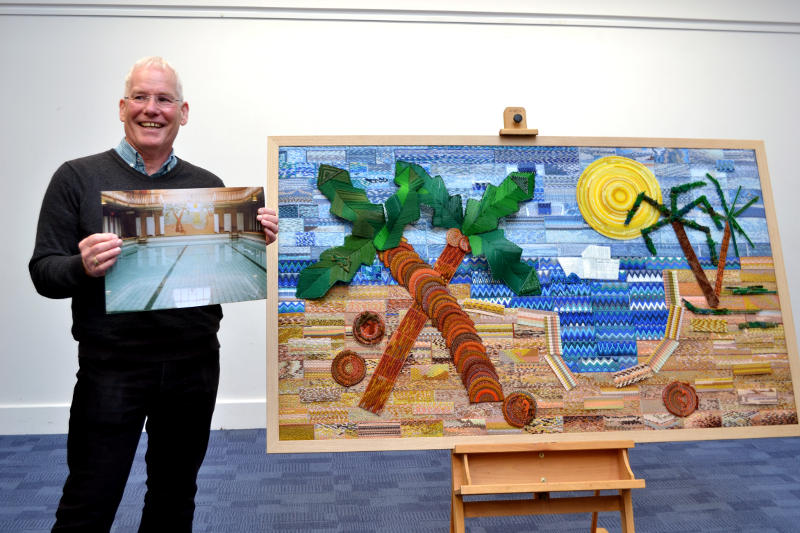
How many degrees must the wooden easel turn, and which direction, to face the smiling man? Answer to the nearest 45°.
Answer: approximately 45° to its right

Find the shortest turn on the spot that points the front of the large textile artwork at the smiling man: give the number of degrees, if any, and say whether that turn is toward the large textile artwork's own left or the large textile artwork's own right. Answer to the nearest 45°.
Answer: approximately 45° to the large textile artwork's own right
